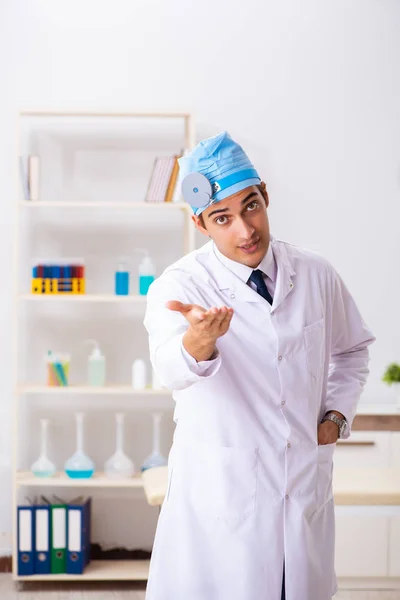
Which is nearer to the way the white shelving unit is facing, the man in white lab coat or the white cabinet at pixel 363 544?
the man in white lab coat

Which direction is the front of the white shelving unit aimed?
toward the camera

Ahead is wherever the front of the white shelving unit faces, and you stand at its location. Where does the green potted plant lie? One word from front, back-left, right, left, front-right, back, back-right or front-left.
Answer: left

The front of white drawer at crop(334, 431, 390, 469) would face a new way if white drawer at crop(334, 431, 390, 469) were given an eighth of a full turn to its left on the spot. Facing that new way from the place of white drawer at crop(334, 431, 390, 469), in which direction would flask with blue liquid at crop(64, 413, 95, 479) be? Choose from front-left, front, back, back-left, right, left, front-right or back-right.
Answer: back-right

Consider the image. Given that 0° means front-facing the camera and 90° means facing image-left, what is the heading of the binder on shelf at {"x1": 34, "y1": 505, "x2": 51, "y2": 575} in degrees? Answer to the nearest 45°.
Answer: approximately 0°

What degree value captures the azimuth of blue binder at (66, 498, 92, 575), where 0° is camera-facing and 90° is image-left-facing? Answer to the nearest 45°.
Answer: approximately 0°

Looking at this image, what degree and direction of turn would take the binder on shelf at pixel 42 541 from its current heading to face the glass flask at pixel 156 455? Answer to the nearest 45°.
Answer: approximately 90° to its left

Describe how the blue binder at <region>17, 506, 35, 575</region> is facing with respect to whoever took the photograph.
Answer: facing the viewer

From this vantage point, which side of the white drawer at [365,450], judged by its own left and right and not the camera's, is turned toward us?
front

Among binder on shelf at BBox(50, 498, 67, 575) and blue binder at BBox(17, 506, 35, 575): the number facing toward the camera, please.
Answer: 2

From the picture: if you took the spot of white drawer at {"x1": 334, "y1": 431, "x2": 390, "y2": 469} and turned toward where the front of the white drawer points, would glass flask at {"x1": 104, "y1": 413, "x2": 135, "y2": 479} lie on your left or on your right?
on your right

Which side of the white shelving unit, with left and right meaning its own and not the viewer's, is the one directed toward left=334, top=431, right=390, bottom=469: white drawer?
left

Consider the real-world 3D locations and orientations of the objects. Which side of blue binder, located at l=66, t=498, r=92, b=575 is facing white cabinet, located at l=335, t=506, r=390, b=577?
left
